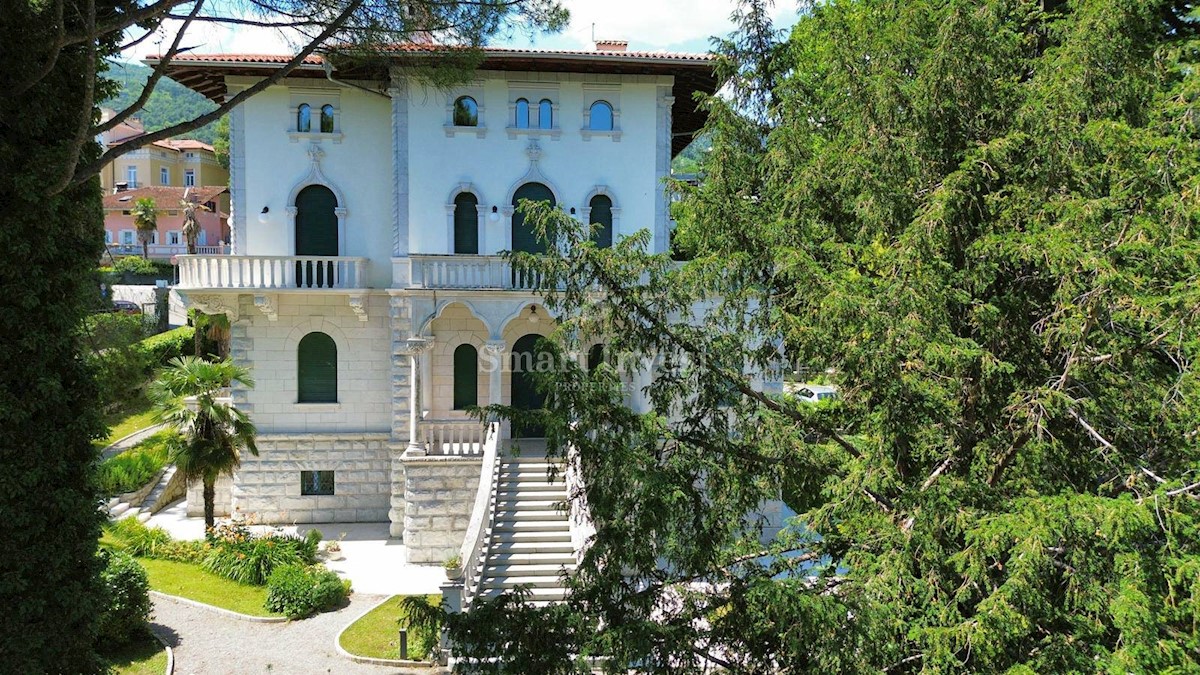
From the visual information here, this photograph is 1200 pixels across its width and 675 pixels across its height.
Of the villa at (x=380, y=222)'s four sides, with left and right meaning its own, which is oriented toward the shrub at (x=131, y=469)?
right

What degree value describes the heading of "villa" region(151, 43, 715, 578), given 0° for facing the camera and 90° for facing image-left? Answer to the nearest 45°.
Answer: approximately 0°

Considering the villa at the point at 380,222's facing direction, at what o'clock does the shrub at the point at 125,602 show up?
The shrub is roughly at 1 o'clock from the villa.

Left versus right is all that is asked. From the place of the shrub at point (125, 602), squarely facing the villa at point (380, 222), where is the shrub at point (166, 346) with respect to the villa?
left

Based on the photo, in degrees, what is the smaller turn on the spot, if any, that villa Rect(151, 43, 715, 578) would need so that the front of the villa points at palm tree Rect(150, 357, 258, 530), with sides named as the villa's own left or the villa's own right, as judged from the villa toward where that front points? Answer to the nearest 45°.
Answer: approximately 45° to the villa's own right

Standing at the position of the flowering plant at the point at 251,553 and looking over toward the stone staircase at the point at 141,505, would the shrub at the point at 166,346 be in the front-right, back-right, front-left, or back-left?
front-right

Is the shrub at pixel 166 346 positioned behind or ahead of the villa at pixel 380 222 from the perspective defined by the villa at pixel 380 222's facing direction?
behind

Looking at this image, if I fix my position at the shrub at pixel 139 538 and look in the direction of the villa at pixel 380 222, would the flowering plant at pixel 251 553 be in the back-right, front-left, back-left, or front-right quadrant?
front-right
